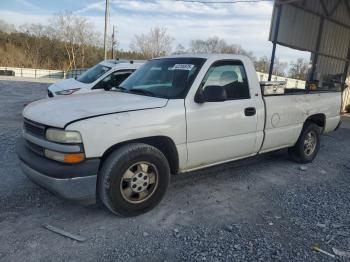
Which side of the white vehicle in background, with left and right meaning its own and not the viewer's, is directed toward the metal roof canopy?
back

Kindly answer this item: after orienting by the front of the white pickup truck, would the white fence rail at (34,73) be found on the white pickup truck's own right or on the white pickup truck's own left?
on the white pickup truck's own right

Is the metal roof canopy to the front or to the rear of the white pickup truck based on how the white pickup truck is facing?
to the rear

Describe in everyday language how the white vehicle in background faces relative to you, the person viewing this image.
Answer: facing the viewer and to the left of the viewer

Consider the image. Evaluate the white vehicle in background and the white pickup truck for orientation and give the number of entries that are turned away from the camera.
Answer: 0

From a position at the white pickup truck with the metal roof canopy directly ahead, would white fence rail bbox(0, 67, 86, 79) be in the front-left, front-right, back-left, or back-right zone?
front-left

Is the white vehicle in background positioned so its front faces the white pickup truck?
no

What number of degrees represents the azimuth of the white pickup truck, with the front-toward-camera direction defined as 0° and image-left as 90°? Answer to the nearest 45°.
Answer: approximately 45°

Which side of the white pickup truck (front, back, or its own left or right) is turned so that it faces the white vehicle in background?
right

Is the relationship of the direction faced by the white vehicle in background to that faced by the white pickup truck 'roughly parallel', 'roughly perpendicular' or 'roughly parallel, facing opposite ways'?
roughly parallel

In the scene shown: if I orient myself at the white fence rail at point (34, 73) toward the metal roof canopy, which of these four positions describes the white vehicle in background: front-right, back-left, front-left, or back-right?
front-right

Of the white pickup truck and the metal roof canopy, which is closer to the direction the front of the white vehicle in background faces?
the white pickup truck
